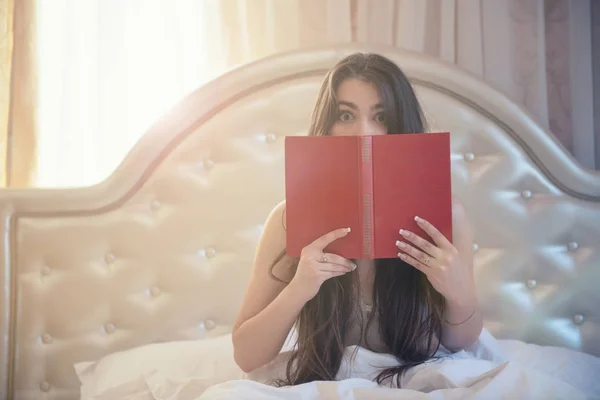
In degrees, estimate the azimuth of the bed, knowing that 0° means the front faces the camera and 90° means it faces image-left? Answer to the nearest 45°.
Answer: approximately 0°
